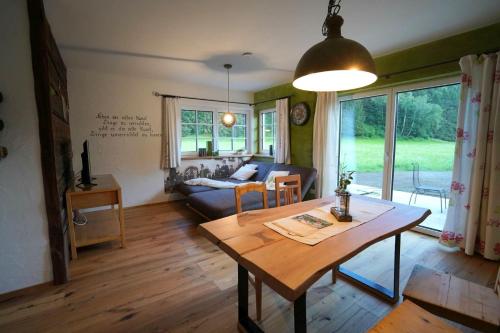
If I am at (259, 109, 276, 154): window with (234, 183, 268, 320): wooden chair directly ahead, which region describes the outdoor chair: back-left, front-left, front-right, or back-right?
front-left

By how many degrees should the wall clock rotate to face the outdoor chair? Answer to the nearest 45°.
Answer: approximately 90° to its left

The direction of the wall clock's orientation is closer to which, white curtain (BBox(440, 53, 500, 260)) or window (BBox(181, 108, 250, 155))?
the window

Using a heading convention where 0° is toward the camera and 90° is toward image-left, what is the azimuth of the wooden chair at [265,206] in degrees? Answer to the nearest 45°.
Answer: approximately 315°

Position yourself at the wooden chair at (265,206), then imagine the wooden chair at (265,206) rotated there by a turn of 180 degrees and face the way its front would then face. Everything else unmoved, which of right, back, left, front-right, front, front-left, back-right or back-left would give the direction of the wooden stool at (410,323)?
back

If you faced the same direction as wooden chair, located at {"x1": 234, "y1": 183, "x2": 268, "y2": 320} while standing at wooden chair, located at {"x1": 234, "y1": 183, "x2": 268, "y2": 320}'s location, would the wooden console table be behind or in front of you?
behind

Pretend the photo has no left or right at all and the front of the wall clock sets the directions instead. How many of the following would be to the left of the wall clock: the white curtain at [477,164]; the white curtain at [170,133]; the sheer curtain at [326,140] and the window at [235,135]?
2

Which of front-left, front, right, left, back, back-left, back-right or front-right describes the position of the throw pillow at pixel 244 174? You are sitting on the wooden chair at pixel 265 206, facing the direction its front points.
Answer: back-left

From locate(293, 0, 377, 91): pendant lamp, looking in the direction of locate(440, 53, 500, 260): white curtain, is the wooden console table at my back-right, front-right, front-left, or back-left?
back-left

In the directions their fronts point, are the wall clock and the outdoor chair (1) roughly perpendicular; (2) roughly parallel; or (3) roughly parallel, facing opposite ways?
roughly perpendicular

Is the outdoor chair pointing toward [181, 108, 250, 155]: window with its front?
no
